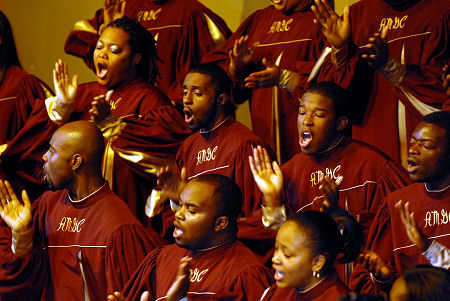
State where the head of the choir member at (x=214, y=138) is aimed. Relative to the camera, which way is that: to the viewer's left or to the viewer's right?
to the viewer's left

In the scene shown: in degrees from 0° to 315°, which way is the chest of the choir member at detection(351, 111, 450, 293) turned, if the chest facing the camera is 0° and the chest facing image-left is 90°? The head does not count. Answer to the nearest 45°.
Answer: approximately 45°

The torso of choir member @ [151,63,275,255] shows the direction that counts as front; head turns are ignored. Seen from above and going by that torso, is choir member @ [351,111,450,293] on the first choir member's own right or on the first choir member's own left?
on the first choir member's own left

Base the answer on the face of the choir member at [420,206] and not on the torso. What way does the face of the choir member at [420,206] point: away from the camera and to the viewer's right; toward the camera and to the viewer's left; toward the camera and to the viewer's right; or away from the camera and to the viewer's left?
toward the camera and to the viewer's left

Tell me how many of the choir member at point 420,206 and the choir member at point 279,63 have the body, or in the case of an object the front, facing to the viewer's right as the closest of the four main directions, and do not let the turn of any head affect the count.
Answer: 0

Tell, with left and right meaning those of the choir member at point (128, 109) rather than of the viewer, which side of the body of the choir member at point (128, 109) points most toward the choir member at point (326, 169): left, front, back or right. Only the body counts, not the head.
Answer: left

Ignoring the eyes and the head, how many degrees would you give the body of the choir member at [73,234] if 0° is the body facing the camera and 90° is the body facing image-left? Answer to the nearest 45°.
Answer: approximately 45°

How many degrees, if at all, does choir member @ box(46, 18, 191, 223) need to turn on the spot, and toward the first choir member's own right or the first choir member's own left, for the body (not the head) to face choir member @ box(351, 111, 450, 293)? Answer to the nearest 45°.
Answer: approximately 90° to the first choir member's own left

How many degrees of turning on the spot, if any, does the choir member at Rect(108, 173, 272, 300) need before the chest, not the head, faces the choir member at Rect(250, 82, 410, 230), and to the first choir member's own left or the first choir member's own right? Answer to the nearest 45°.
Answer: approximately 180°
